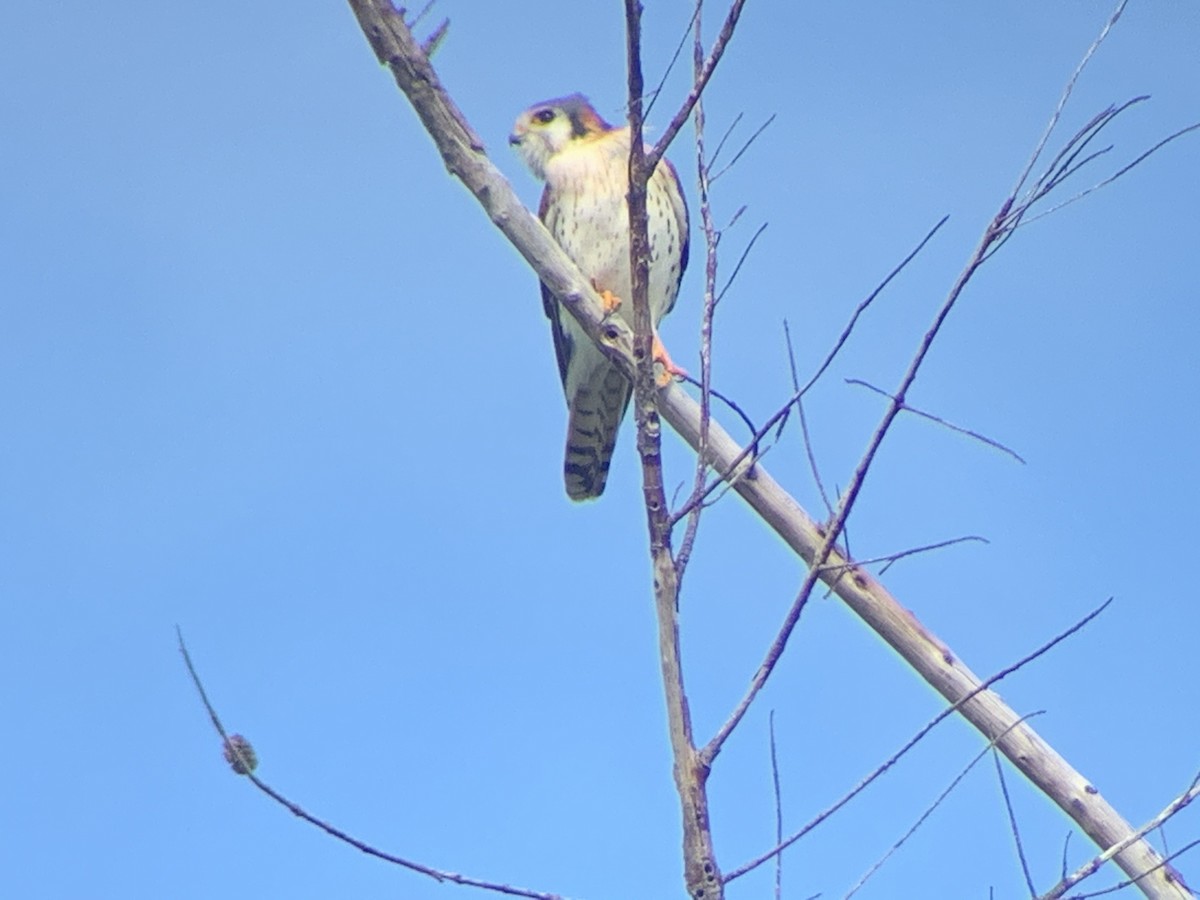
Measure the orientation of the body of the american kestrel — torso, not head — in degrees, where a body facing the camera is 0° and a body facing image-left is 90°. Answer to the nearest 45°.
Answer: approximately 0°
